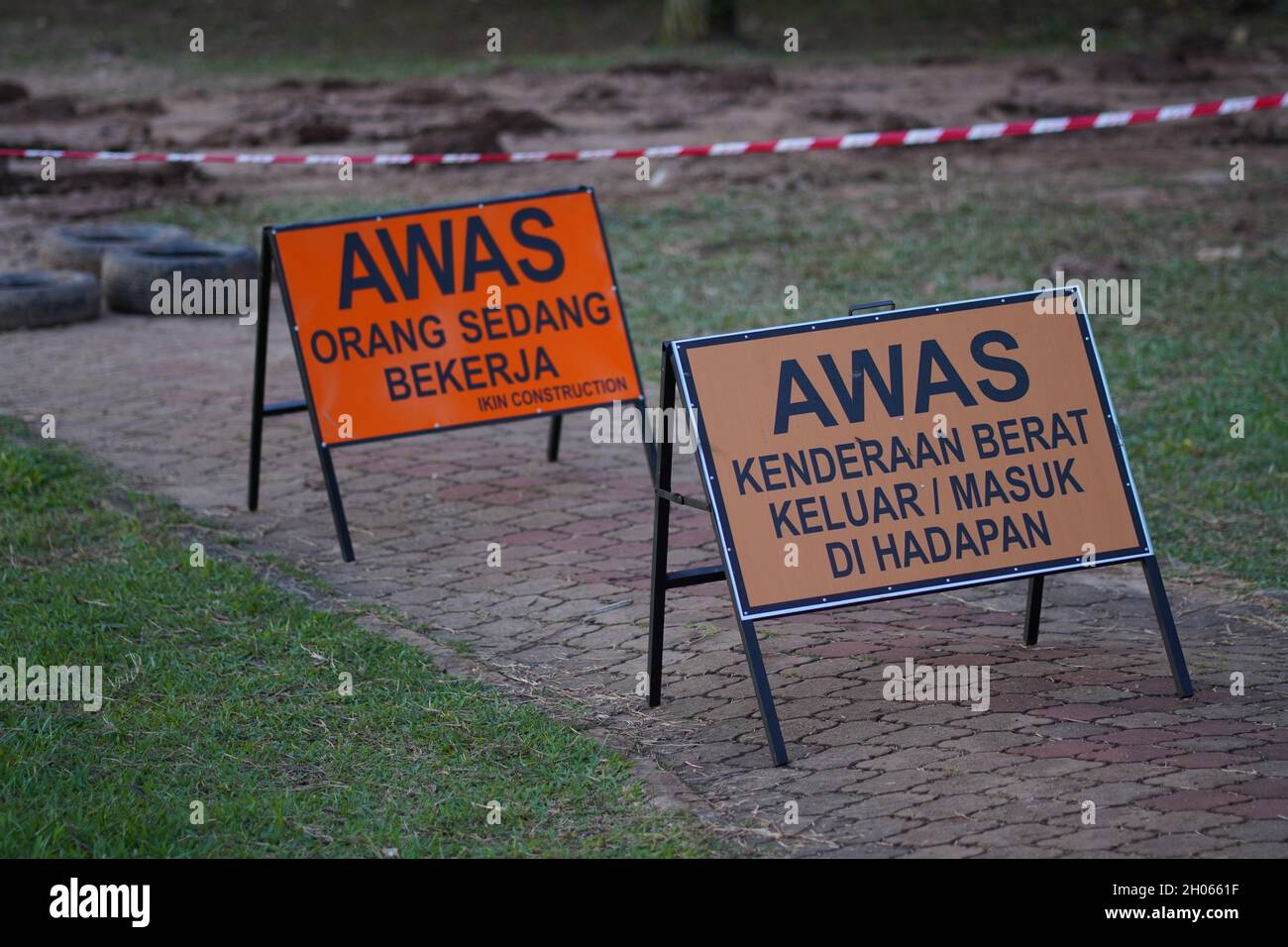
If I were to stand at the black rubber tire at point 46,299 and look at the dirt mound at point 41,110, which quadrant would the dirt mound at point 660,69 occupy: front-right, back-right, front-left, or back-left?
front-right

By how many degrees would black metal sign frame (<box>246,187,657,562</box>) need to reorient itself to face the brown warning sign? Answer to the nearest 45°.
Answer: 0° — it already faces it

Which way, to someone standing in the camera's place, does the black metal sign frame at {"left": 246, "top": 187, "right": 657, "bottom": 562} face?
facing the viewer and to the right of the viewer

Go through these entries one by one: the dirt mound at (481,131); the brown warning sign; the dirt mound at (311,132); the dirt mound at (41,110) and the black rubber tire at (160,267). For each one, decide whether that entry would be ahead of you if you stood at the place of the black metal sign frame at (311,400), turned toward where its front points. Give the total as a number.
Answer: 1

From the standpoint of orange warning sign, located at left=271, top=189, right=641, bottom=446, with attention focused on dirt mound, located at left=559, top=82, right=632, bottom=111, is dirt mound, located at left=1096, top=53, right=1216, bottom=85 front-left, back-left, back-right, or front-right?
front-right

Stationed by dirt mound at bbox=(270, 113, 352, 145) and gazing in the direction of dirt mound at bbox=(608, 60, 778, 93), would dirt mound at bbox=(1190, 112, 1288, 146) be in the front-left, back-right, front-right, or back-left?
front-right

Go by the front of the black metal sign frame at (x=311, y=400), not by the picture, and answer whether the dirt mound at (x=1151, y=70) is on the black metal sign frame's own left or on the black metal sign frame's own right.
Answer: on the black metal sign frame's own left

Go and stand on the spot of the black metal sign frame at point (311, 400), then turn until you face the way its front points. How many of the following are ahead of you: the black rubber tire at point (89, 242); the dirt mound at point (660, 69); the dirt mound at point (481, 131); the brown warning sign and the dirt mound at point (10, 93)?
1

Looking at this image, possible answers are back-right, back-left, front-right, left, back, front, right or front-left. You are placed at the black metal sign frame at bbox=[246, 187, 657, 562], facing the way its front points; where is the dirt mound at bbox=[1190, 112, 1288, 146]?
left

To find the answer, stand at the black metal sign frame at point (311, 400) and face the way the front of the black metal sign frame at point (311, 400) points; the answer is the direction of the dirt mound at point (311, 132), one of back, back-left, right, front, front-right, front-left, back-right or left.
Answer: back-left

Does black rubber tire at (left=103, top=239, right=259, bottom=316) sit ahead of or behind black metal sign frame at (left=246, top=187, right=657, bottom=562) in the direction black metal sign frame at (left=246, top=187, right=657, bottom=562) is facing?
behind

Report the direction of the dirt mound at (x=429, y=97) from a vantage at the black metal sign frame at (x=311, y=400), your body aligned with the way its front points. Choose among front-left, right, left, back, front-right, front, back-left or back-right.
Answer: back-left

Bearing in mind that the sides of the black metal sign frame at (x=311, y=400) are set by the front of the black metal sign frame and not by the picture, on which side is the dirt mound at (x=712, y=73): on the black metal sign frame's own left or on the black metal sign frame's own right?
on the black metal sign frame's own left

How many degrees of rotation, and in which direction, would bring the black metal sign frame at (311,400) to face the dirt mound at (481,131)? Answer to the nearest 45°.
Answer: approximately 135° to its left
